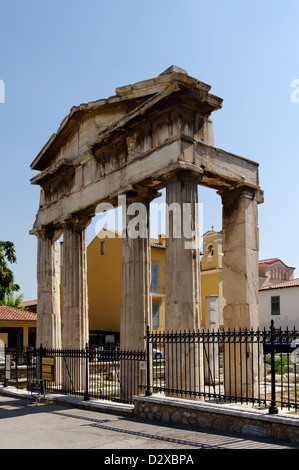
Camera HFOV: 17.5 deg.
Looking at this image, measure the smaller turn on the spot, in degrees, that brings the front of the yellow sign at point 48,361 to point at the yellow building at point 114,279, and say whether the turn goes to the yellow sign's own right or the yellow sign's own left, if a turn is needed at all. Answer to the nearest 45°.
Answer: approximately 180°

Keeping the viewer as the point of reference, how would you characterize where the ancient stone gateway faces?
facing the viewer and to the left of the viewer

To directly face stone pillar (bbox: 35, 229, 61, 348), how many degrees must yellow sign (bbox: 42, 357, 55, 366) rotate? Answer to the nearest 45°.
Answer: approximately 180°

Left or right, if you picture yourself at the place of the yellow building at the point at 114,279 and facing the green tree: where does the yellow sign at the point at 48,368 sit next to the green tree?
left

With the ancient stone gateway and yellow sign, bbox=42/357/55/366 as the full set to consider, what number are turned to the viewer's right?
0

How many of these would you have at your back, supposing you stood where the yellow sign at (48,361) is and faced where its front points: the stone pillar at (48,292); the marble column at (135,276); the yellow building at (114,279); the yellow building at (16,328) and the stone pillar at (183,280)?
3

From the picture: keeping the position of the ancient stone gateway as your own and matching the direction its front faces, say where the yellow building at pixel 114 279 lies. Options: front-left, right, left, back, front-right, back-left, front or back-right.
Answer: back-right

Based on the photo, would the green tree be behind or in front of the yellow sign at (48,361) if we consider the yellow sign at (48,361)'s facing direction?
behind

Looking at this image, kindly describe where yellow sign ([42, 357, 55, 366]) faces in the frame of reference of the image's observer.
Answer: facing the viewer
